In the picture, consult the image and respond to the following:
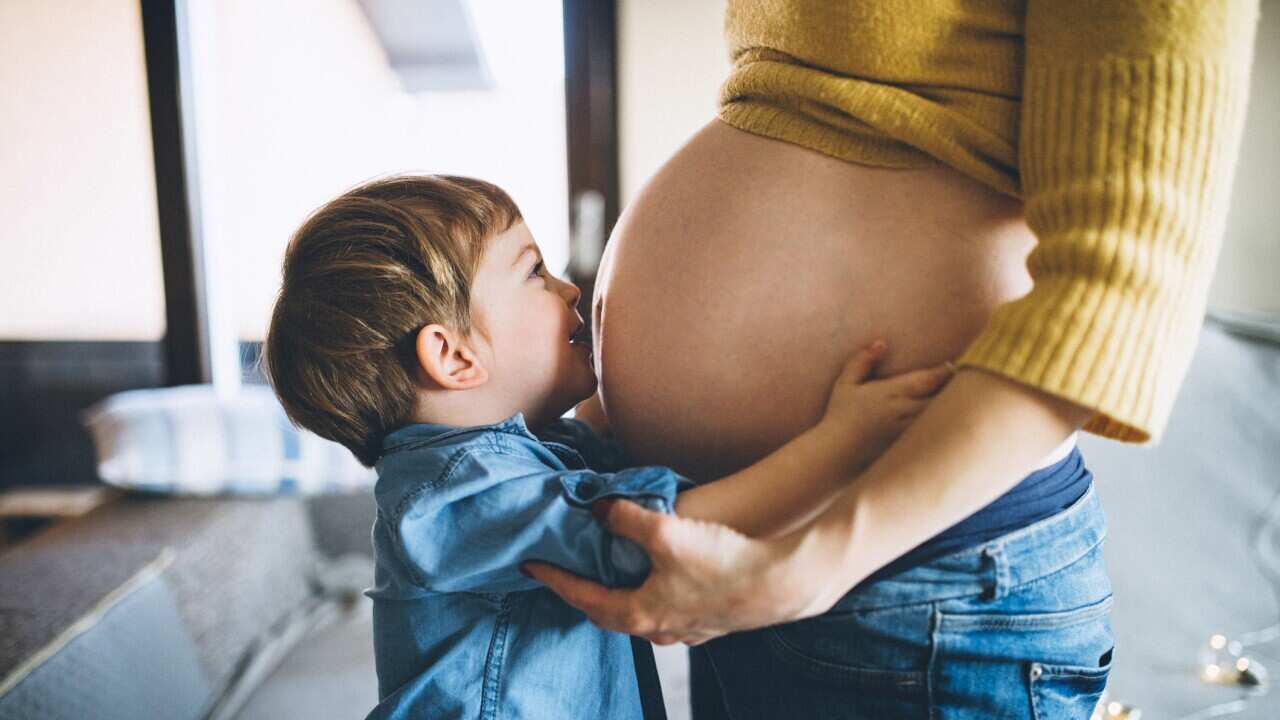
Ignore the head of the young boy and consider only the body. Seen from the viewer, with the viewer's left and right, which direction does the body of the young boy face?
facing to the right of the viewer

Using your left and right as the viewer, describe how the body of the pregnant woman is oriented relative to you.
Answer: facing to the left of the viewer

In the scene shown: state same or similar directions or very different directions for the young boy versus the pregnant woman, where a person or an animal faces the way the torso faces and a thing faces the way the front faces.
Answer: very different directions

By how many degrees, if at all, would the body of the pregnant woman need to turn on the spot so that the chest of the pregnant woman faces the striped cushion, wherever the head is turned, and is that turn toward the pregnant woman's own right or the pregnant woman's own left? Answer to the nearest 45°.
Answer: approximately 45° to the pregnant woman's own right

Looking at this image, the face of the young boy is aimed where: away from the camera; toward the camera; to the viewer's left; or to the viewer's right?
to the viewer's right

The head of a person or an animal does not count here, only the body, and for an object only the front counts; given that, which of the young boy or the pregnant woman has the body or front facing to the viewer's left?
the pregnant woman
